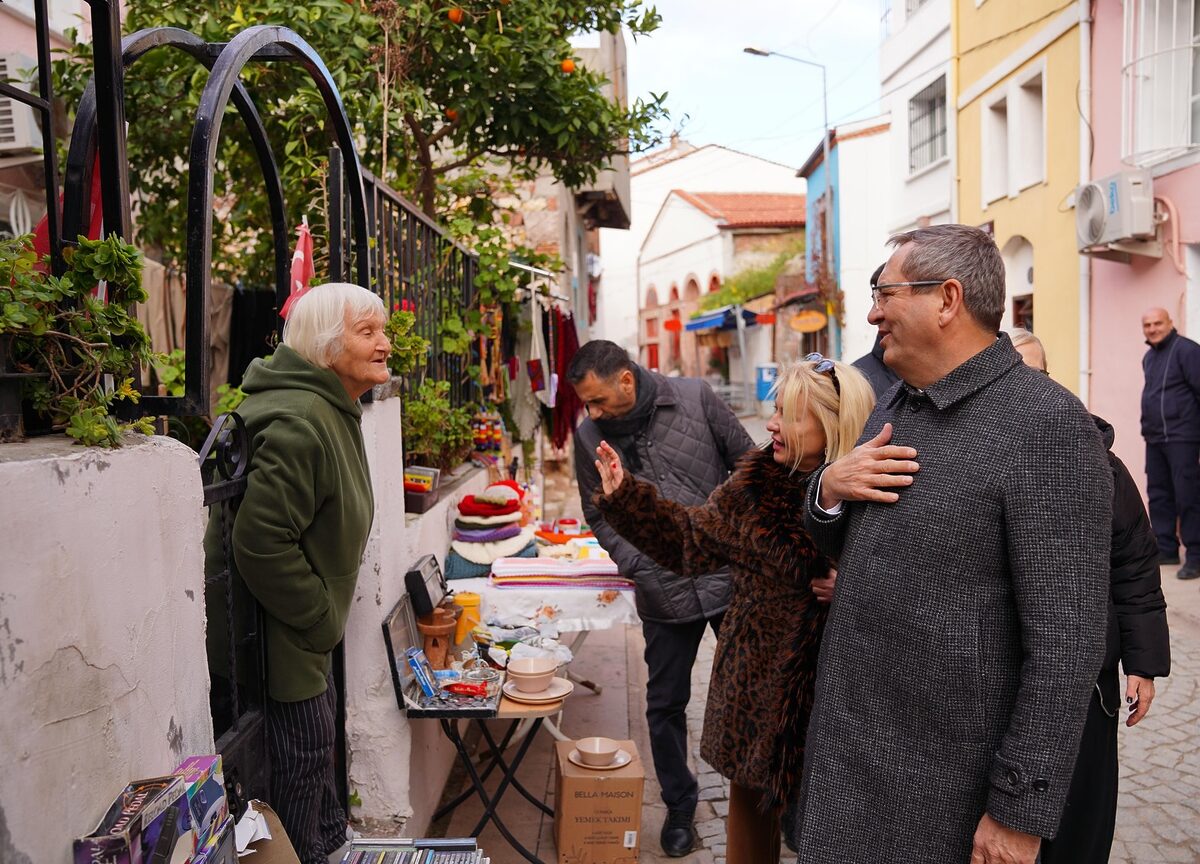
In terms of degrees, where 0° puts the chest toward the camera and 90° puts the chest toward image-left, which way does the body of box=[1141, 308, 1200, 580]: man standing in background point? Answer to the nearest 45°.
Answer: approximately 45°

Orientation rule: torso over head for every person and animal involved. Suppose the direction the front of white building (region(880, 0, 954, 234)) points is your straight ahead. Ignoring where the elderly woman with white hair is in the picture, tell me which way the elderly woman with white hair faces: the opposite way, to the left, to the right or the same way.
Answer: the opposite way

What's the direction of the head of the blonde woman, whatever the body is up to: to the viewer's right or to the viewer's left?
to the viewer's left

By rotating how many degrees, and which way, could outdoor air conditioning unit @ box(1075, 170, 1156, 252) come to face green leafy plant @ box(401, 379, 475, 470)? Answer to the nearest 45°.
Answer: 0° — it already faces it

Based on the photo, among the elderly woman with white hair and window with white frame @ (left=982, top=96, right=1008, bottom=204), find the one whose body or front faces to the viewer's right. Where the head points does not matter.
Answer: the elderly woman with white hair

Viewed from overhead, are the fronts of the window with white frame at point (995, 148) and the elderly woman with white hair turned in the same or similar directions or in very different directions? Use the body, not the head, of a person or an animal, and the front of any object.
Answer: very different directions

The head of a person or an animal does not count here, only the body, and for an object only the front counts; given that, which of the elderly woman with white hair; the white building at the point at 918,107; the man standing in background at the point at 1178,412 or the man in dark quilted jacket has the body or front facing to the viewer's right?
the elderly woman with white hair

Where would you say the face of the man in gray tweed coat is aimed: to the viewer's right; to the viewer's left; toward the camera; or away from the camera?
to the viewer's left

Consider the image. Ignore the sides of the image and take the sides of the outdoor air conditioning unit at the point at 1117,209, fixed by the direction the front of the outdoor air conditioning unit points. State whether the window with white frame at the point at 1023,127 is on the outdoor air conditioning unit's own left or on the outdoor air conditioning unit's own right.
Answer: on the outdoor air conditioning unit's own right

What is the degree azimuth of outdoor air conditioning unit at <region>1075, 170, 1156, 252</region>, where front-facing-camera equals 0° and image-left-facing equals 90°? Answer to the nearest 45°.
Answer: approximately 45°

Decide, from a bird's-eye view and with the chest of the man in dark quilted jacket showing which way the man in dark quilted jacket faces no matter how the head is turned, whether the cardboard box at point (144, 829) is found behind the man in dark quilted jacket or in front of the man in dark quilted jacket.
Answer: in front

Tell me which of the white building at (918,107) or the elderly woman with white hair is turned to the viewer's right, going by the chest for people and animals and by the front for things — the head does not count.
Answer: the elderly woman with white hair

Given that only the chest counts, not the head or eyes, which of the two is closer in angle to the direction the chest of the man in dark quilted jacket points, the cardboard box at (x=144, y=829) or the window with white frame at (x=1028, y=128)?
the cardboard box

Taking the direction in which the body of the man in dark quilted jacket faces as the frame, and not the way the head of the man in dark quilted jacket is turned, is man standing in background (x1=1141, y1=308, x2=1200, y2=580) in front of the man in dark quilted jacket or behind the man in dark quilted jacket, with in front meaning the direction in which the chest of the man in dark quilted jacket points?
behind
